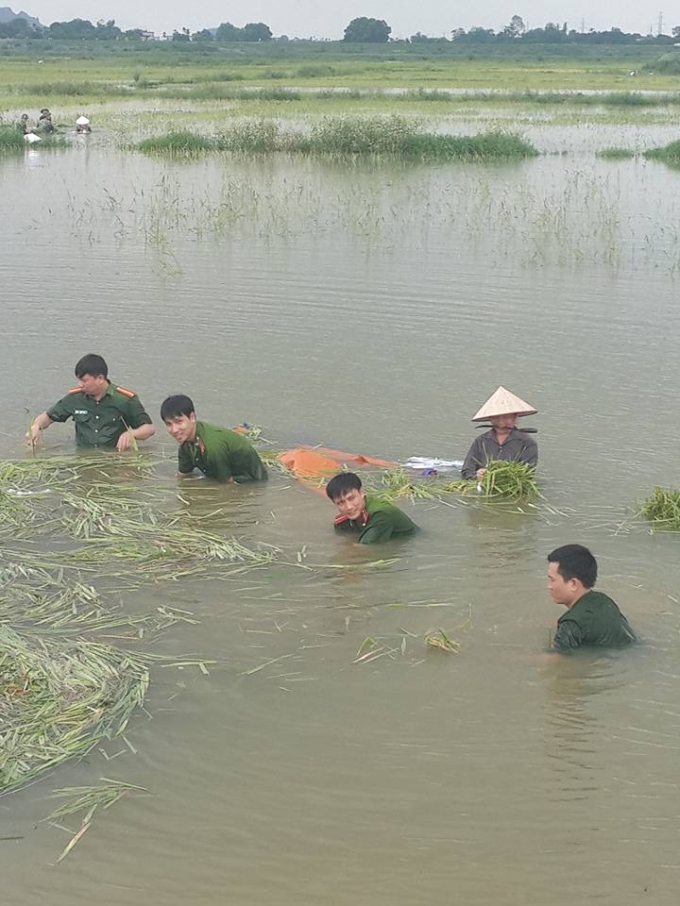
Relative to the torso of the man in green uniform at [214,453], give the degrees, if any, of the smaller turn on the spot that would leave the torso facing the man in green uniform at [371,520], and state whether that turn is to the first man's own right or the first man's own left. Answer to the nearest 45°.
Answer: approximately 90° to the first man's own left

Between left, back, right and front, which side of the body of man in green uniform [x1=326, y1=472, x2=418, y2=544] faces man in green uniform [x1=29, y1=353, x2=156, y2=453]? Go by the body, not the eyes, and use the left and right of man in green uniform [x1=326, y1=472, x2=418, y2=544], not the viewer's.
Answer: right

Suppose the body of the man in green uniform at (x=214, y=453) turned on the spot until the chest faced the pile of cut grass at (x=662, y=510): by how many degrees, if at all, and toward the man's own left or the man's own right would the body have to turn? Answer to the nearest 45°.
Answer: approximately 135° to the man's own left

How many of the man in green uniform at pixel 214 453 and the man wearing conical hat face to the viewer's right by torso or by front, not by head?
0

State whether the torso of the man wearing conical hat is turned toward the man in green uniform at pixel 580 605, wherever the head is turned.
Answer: yes

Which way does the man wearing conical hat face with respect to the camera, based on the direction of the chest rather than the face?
toward the camera

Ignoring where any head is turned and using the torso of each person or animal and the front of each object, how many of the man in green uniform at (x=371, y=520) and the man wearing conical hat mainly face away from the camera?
0

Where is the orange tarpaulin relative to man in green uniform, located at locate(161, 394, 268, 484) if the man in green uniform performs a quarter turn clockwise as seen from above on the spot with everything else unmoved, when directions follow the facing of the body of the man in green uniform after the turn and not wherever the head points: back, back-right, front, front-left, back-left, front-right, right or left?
right

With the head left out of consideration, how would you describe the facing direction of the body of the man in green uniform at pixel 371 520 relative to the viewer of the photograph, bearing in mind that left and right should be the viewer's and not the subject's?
facing the viewer and to the left of the viewer

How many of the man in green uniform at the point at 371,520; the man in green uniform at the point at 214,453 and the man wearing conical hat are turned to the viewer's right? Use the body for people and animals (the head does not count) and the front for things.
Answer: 0

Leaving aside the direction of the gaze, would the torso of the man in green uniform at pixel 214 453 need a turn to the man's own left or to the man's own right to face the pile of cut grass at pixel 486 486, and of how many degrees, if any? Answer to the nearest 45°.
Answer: approximately 135° to the man's own left

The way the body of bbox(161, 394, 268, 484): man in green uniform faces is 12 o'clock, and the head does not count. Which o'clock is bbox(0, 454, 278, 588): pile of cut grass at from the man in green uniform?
The pile of cut grass is roughly at 12 o'clock from the man in green uniform.

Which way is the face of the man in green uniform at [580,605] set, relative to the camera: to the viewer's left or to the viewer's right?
to the viewer's left
